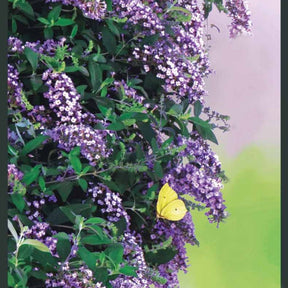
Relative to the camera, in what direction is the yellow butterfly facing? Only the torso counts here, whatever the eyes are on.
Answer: to the viewer's left
